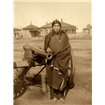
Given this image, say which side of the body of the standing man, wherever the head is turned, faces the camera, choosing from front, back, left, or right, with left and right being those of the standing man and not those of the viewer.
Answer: front
